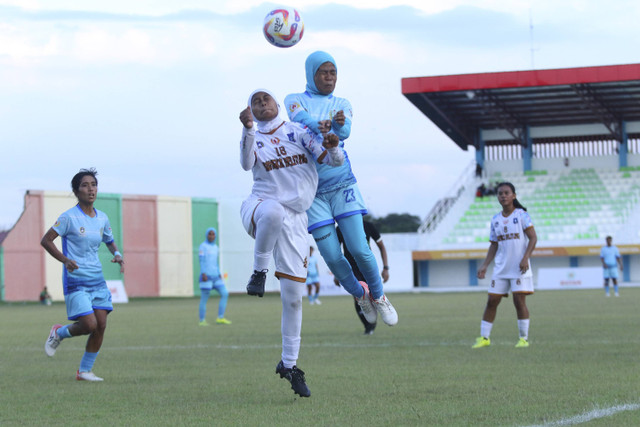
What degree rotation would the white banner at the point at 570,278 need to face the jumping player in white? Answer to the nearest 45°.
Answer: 0° — it already faces them

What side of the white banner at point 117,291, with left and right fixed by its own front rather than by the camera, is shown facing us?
front

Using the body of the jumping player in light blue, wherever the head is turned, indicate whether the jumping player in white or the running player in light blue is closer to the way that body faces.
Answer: the jumping player in white

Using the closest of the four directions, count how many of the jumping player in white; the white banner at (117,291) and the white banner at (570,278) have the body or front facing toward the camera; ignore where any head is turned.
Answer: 3

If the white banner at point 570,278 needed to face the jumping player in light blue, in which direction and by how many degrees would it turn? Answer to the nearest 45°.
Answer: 0° — it already faces them

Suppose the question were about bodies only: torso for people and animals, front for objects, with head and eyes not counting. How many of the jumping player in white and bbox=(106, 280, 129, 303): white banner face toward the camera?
2

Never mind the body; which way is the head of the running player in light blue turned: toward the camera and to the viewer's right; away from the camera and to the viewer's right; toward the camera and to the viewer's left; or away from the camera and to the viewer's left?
toward the camera and to the viewer's right

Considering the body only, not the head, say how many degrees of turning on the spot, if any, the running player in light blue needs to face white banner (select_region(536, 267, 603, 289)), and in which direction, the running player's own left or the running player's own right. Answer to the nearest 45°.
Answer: approximately 90° to the running player's own left

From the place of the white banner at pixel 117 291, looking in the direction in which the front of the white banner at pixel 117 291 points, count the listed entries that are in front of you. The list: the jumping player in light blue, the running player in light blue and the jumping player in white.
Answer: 3

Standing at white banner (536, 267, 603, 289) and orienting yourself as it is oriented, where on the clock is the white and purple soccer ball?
The white and purple soccer ball is roughly at 12 o'clock from the white banner.

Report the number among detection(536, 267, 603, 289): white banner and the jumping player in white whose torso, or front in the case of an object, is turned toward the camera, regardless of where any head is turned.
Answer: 2

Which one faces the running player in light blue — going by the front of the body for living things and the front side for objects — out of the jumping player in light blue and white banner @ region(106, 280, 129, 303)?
the white banner

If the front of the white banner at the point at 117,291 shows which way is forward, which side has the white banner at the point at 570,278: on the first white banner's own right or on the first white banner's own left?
on the first white banner's own left

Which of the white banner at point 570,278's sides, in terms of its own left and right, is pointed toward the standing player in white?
front

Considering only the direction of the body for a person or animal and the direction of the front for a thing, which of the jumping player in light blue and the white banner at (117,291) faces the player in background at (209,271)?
the white banner

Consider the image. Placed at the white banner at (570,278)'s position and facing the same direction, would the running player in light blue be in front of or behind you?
in front

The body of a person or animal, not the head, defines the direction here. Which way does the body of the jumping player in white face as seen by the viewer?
toward the camera
